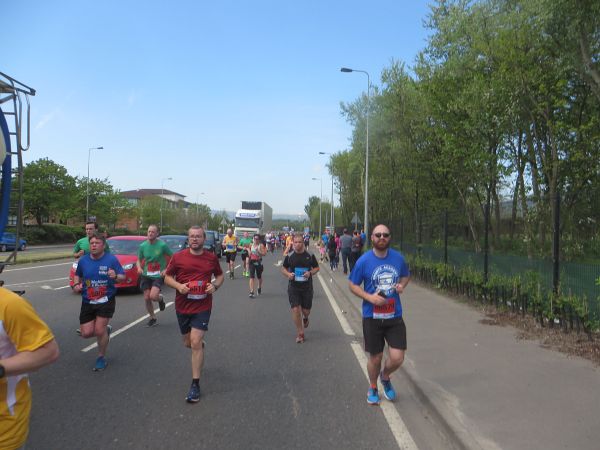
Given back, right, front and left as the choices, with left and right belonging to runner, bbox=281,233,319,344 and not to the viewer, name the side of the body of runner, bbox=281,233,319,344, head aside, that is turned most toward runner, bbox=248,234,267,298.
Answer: back

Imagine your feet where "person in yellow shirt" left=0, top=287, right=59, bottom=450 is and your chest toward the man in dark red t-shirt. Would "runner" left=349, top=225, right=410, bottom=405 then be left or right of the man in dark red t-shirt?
right

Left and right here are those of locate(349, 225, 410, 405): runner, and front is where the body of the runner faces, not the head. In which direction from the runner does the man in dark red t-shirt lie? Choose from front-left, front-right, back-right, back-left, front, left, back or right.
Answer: right

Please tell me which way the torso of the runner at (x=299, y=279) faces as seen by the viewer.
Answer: toward the camera

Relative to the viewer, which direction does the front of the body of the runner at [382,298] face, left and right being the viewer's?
facing the viewer

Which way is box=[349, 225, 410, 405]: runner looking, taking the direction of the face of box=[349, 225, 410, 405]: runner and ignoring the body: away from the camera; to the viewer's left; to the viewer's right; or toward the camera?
toward the camera

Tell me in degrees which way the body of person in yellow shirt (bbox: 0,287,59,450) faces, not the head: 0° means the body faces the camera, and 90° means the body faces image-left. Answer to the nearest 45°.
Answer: approximately 45°

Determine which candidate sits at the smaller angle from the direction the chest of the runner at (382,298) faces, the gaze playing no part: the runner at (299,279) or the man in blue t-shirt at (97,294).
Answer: the man in blue t-shirt

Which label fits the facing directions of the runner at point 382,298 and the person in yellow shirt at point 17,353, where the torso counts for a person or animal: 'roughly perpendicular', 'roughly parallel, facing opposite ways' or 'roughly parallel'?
roughly parallel

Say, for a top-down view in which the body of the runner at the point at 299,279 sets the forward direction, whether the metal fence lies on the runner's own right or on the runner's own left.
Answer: on the runner's own left

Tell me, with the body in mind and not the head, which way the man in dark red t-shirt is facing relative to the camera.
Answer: toward the camera

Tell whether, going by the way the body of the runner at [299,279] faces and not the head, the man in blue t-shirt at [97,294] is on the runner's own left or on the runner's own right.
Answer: on the runner's own right

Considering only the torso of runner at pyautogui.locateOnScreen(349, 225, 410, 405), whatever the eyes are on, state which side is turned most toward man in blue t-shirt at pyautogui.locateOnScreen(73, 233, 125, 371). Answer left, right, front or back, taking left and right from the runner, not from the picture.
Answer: right

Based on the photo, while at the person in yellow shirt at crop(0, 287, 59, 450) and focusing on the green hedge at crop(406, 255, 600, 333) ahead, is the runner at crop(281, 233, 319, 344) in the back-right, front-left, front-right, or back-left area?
front-left
